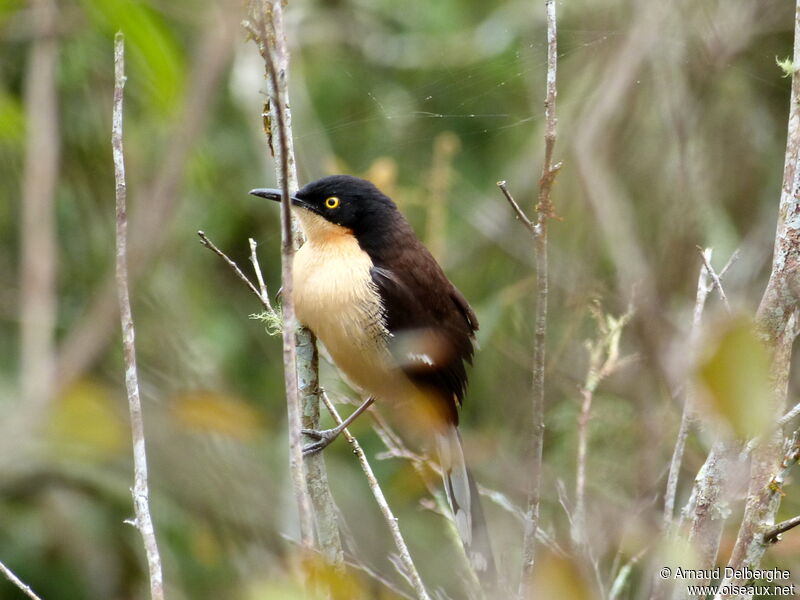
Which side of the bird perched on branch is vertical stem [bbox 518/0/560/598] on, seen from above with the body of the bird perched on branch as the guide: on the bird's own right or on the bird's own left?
on the bird's own left

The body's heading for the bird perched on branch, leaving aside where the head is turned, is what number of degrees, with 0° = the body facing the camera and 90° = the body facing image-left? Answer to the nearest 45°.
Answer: approximately 90°

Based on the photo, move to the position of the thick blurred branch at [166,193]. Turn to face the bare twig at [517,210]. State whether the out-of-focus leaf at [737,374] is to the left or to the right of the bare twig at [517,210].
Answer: right

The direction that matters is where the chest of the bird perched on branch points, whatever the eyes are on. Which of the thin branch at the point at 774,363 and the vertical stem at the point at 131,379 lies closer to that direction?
the vertical stem

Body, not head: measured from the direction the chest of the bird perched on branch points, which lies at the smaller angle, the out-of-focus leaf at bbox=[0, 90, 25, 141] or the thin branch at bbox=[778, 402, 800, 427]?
the out-of-focus leaf

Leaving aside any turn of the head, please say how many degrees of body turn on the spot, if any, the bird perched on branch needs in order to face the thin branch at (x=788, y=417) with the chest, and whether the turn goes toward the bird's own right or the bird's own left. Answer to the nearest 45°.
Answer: approximately 135° to the bird's own left

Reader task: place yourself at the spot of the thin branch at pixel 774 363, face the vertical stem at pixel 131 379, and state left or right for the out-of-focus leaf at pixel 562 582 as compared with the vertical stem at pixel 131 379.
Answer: left

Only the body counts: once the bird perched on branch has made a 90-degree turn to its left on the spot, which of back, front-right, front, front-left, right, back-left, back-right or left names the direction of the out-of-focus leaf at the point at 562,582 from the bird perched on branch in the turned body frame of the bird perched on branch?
front
